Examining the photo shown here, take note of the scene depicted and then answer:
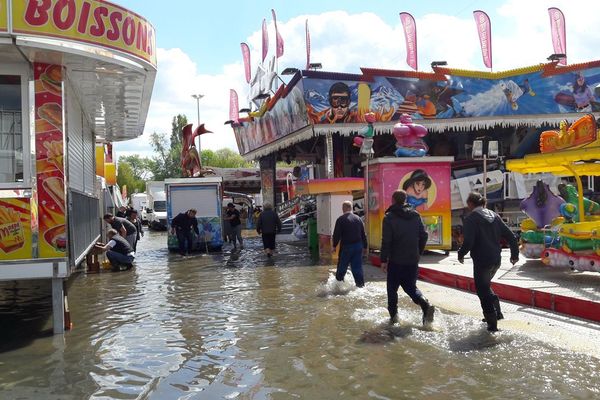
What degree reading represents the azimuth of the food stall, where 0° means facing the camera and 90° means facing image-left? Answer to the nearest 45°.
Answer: approximately 270°

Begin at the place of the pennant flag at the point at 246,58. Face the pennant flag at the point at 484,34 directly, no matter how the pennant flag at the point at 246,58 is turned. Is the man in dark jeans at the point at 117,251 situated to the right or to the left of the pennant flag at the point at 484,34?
right

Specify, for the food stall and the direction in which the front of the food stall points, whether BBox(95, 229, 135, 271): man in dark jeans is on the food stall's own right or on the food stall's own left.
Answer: on the food stall's own left

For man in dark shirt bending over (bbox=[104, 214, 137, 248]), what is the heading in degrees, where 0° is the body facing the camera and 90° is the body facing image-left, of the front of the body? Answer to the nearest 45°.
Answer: approximately 90°

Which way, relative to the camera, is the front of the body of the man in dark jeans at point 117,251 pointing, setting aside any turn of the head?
to the viewer's left

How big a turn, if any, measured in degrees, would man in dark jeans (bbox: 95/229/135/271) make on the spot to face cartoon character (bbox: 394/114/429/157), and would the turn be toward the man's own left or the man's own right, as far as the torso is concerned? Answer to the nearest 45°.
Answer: approximately 180°

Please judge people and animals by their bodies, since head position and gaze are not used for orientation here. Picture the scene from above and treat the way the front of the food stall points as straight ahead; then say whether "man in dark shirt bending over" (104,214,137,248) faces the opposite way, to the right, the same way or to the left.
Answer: the opposite way

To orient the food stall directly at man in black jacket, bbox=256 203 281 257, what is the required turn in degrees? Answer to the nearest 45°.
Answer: approximately 45° to its left

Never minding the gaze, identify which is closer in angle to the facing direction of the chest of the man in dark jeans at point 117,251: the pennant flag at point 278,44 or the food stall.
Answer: the food stall

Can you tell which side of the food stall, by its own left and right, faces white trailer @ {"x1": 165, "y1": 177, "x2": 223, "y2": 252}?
left
